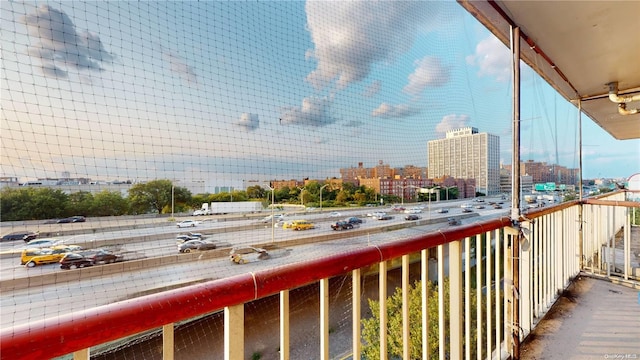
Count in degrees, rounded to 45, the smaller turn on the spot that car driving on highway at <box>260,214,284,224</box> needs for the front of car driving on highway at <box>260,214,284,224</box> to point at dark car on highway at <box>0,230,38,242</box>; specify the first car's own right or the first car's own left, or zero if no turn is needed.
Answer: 0° — it already faces it

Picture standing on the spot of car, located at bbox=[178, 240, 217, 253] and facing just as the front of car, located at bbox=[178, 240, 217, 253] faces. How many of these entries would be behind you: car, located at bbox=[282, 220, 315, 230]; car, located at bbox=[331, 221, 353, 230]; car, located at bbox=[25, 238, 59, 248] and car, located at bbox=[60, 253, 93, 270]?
2

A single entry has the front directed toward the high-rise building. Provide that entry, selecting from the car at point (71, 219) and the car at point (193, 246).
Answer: the car at point (193, 246)

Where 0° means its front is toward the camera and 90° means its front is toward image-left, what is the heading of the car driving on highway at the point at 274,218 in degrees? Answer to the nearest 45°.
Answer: approximately 45°

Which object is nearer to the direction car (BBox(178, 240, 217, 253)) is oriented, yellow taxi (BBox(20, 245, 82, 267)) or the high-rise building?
the high-rise building

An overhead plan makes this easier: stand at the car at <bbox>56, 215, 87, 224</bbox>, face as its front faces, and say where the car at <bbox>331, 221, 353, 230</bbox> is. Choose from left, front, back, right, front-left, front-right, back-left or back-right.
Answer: back

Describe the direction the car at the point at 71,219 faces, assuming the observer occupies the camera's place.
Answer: facing to the left of the viewer

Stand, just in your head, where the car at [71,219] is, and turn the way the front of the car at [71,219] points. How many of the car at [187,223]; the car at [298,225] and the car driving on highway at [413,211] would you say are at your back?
3

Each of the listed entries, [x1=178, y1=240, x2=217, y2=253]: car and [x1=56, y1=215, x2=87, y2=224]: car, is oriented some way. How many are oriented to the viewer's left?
1

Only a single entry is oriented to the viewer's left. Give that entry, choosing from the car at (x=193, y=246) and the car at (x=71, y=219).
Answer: the car at (x=71, y=219)

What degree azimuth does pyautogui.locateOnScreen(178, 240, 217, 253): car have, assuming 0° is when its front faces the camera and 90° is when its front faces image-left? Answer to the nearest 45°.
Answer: approximately 270°
